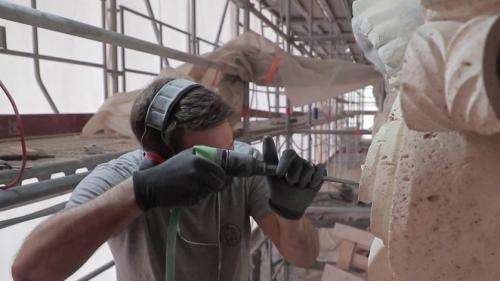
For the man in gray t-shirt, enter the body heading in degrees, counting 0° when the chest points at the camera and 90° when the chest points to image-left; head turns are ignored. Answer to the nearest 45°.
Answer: approximately 315°

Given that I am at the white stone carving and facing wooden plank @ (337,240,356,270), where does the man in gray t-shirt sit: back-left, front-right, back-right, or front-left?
front-left

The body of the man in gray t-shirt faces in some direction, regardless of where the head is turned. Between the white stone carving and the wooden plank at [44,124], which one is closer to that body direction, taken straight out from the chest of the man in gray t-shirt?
the white stone carving

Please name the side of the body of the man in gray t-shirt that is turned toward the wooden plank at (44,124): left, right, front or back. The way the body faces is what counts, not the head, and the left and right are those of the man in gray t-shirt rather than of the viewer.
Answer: back

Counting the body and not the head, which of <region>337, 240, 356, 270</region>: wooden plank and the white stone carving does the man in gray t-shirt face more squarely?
the white stone carving

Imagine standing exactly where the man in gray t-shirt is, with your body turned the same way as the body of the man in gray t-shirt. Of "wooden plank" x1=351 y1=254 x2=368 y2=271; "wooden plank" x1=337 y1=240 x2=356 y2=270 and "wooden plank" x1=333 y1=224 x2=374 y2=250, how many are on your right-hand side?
0
